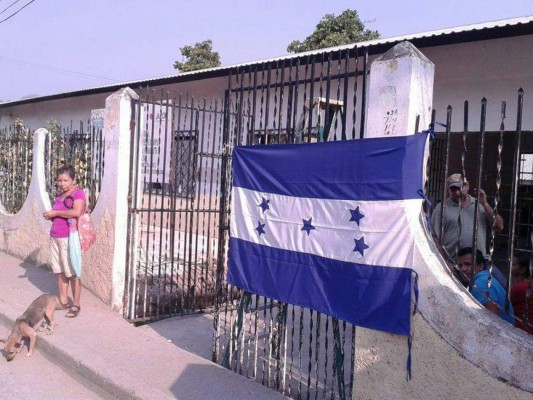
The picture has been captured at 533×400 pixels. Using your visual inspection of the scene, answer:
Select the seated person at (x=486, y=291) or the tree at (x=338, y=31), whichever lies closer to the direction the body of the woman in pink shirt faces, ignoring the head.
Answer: the seated person

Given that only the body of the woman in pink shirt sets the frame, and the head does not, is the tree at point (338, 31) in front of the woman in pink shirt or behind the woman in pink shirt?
behind

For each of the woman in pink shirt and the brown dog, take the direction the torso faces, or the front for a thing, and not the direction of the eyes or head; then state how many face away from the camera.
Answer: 0

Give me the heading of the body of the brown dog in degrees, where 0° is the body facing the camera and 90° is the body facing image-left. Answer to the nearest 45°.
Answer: approximately 45°

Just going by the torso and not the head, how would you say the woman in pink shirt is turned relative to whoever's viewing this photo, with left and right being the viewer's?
facing the viewer and to the left of the viewer

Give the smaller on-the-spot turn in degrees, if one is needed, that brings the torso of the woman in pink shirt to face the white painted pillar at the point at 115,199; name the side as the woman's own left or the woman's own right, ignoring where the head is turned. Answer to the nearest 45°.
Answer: approximately 135° to the woman's own left

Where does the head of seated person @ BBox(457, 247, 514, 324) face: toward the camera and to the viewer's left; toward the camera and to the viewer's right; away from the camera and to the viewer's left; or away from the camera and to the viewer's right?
toward the camera and to the viewer's left

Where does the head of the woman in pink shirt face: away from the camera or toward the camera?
toward the camera

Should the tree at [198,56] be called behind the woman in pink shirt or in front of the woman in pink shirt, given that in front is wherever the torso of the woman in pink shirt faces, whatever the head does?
behind

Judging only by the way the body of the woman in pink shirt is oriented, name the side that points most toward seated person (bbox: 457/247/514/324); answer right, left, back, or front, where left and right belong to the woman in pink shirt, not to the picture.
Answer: left
